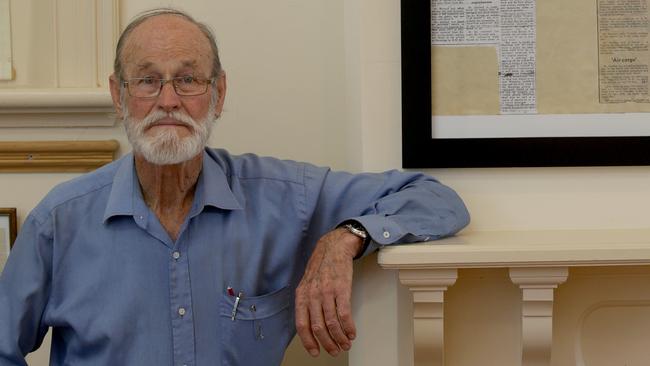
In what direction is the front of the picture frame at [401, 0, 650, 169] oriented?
toward the camera

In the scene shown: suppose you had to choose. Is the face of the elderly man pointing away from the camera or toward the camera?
toward the camera

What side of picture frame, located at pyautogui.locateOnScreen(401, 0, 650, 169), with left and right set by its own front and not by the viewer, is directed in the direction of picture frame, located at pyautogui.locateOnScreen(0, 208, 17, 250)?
right

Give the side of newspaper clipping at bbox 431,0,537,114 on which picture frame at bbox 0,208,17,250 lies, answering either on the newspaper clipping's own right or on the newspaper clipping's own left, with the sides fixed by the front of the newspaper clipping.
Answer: on the newspaper clipping's own right

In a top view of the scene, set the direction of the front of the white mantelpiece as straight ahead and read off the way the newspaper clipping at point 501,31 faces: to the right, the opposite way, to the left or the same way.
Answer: the same way

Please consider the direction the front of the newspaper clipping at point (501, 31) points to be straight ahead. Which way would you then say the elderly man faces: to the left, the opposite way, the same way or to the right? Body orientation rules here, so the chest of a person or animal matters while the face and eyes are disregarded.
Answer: the same way

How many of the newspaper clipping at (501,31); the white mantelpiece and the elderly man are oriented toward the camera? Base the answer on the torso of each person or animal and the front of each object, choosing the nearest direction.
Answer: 3

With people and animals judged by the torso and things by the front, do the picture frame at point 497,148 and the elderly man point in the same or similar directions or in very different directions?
same or similar directions

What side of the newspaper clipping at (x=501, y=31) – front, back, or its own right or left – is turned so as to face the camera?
front
